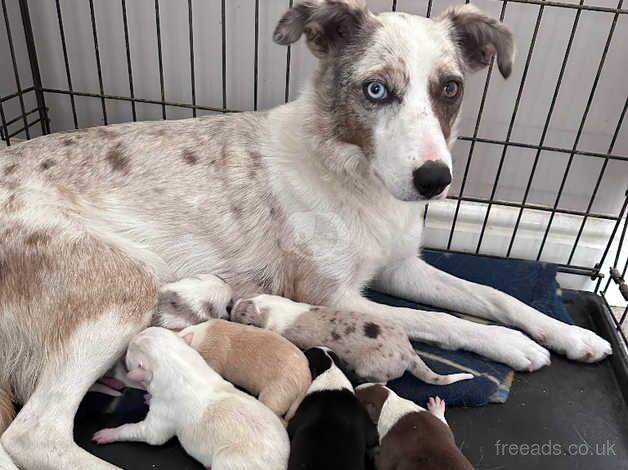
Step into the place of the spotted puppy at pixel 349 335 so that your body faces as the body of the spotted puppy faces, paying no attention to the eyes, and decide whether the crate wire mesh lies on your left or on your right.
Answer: on your right

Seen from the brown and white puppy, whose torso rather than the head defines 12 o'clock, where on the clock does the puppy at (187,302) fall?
The puppy is roughly at 11 o'clock from the brown and white puppy.

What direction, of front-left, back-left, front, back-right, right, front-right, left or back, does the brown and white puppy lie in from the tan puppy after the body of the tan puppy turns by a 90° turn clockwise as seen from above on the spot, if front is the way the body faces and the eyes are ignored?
right

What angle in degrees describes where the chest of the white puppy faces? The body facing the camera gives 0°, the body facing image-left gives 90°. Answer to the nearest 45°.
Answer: approximately 135°

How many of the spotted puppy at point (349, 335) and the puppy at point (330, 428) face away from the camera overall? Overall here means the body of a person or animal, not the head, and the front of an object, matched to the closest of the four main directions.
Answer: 1

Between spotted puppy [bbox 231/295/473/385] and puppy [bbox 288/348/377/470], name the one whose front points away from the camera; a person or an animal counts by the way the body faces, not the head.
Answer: the puppy

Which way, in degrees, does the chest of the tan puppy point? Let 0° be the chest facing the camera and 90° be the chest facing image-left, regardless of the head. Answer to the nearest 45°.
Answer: approximately 135°

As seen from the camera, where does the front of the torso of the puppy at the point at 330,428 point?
away from the camera

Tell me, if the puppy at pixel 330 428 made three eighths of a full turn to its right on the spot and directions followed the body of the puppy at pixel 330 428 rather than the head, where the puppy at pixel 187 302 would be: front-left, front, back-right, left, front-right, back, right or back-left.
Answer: back

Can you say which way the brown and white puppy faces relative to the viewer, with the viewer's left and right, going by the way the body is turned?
facing away from the viewer and to the left of the viewer

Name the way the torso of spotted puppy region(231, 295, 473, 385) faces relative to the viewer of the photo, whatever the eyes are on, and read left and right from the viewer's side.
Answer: facing to the left of the viewer
